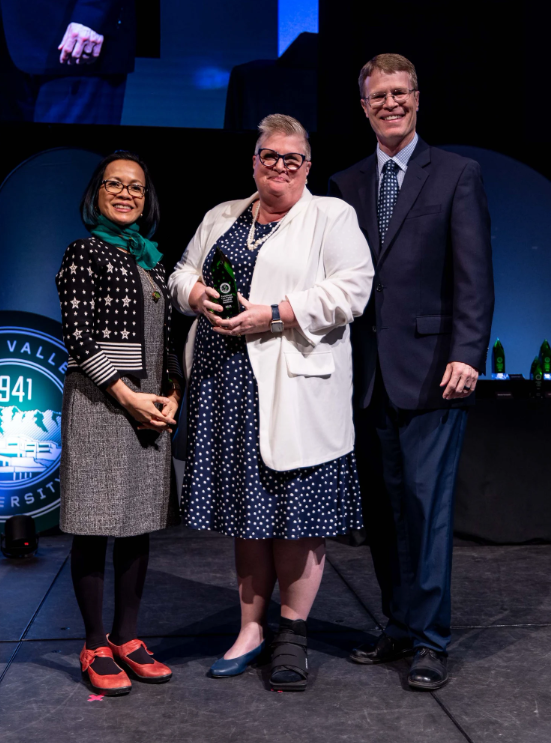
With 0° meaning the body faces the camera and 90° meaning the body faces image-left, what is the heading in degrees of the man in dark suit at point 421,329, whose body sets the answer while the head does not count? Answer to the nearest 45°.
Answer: approximately 45°

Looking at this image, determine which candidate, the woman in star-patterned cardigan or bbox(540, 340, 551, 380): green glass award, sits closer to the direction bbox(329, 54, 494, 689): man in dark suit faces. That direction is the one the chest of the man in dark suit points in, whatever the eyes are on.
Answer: the woman in star-patterned cardigan

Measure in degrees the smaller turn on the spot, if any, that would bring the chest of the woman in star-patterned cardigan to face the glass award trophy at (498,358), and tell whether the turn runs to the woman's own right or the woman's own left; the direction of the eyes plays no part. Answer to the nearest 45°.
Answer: approximately 90° to the woman's own left

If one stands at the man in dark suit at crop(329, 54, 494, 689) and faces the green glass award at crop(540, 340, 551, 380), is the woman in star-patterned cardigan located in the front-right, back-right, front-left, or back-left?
back-left

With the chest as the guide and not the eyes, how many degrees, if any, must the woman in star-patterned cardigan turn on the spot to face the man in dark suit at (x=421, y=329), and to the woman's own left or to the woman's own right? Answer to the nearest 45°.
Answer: approximately 45° to the woman's own left

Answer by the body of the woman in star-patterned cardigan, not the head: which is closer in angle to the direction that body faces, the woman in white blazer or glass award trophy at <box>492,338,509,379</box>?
the woman in white blazer
